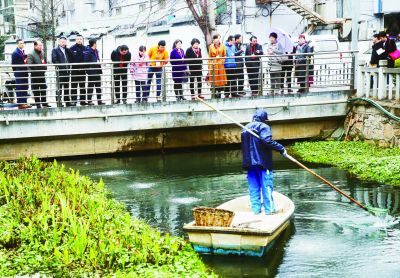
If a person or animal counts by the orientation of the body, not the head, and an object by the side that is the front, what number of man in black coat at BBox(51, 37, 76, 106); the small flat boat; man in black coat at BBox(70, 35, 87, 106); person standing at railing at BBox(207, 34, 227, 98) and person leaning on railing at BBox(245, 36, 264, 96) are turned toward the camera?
4

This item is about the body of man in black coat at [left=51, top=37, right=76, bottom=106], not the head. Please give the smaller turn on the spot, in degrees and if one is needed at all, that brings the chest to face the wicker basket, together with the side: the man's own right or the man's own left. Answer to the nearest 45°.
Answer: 0° — they already face it

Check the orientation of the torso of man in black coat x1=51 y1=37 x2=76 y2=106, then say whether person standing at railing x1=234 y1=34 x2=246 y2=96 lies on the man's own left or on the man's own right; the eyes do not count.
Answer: on the man's own left

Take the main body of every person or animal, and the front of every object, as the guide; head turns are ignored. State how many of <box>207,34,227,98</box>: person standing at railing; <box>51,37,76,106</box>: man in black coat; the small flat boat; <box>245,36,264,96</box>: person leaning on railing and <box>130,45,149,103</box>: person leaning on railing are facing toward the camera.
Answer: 4

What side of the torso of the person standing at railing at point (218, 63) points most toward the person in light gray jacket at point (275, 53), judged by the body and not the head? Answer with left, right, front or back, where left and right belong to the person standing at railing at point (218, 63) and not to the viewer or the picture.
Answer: left

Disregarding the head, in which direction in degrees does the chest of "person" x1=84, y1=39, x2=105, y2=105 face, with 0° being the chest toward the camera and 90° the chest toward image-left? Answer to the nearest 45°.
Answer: approximately 315°

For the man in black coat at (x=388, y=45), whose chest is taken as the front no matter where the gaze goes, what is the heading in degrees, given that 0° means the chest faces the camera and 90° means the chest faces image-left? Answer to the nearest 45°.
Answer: approximately 45°
